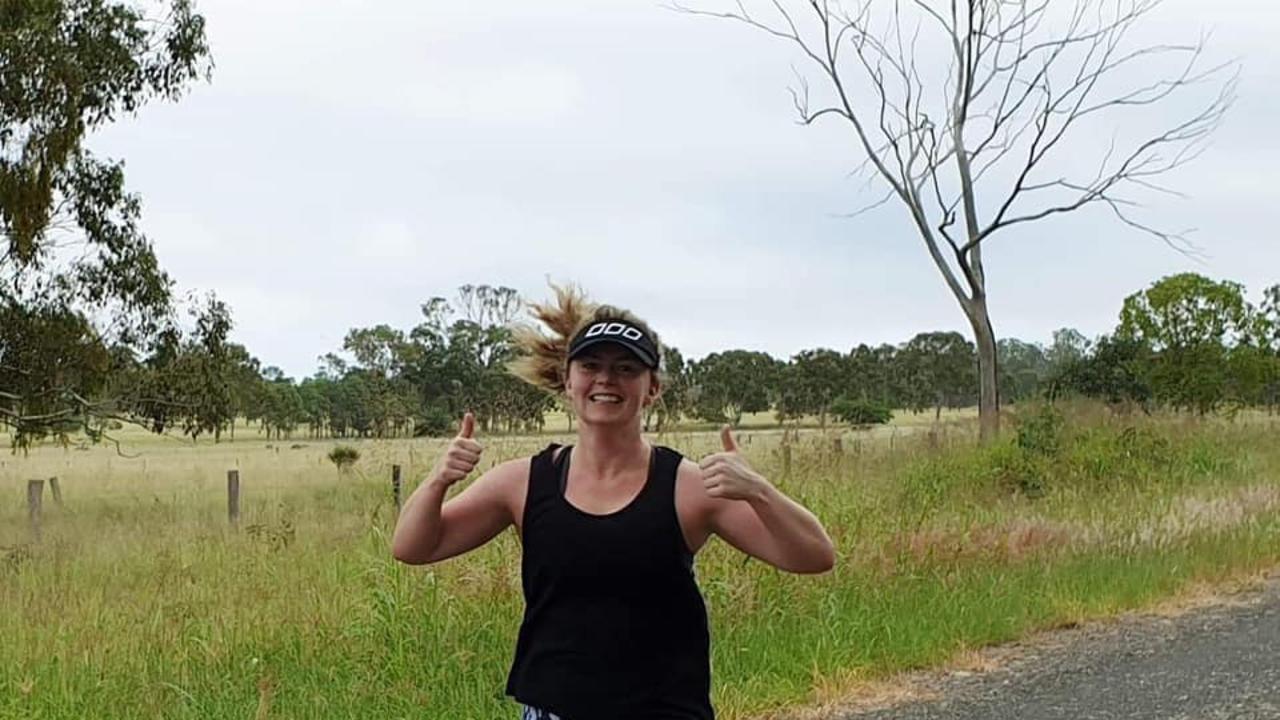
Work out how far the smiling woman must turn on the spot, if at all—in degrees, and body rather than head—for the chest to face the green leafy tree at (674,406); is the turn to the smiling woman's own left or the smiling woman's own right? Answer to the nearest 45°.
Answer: approximately 180°

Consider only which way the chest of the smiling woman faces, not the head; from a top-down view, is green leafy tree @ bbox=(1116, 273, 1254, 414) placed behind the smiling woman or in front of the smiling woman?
behind

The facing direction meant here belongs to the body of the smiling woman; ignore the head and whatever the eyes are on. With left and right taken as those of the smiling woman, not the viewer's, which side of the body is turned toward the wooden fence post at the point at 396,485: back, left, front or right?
back

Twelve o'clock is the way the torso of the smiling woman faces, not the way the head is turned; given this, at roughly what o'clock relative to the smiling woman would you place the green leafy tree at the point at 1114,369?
The green leafy tree is roughly at 7 o'clock from the smiling woman.

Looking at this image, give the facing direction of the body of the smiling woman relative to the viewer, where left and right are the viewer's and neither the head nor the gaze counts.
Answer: facing the viewer

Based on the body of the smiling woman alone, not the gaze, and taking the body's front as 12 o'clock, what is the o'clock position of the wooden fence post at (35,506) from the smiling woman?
The wooden fence post is roughly at 5 o'clock from the smiling woman.

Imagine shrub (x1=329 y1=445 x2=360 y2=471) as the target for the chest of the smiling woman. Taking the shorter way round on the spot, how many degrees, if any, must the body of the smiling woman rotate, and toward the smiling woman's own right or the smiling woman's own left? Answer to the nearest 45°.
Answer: approximately 180°
